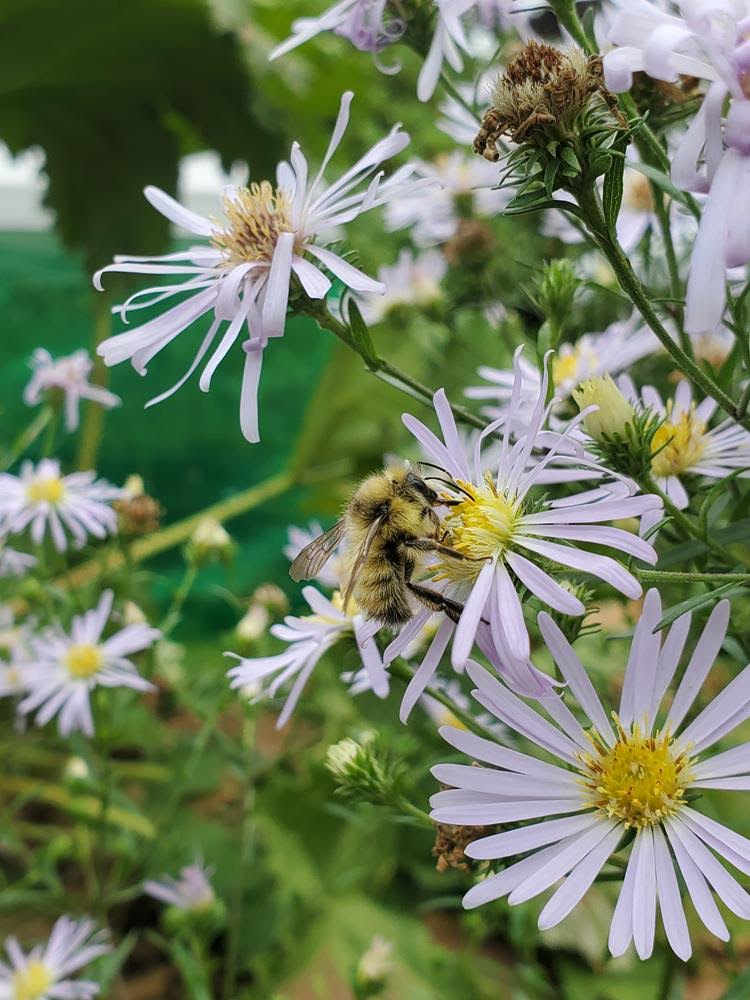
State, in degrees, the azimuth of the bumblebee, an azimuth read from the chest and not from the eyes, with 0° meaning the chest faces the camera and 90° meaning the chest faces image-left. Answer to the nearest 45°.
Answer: approximately 270°
